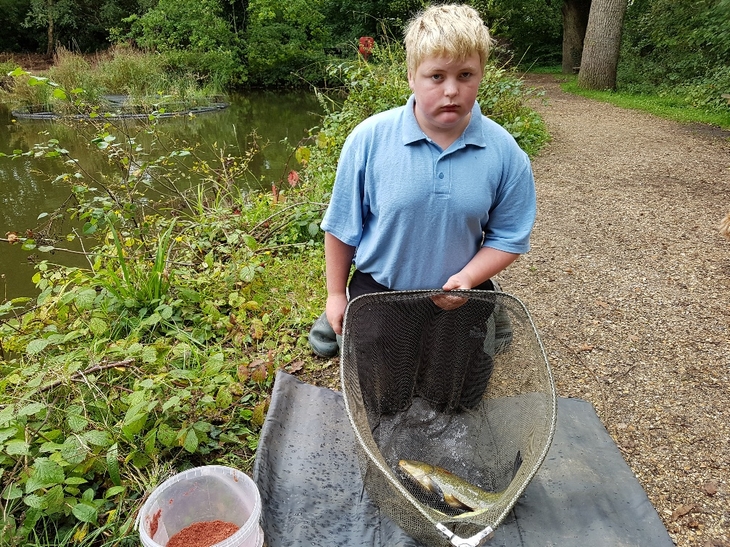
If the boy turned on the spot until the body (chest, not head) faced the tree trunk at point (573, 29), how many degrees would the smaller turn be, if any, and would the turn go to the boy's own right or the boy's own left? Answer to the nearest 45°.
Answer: approximately 180°

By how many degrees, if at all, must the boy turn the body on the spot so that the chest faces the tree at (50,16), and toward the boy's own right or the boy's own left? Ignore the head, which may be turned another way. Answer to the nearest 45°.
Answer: approximately 135° to the boy's own right

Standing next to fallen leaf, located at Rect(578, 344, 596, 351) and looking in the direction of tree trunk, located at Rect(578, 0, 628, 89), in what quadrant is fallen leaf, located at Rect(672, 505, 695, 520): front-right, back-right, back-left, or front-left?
back-right

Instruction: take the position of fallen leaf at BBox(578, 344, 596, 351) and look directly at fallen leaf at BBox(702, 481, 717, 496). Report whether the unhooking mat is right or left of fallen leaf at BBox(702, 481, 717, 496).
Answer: right

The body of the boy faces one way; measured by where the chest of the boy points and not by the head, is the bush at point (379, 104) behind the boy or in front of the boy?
behind

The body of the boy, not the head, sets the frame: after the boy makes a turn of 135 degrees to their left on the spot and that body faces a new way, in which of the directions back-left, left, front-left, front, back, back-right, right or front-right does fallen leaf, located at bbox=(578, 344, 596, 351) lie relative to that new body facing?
front

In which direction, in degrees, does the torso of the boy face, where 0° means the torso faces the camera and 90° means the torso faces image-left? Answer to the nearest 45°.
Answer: approximately 0°

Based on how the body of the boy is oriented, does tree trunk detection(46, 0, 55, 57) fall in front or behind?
behind
